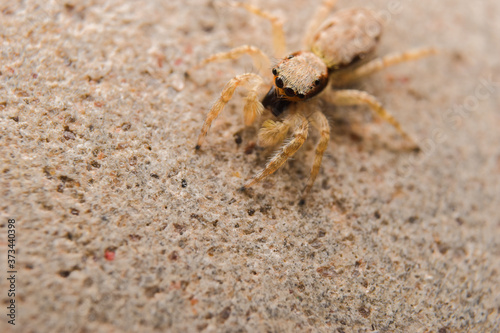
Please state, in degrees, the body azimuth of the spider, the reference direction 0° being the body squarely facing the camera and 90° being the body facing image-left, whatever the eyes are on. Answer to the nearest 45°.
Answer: approximately 45°
